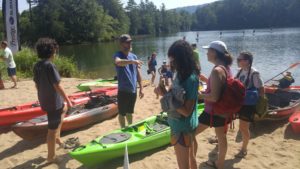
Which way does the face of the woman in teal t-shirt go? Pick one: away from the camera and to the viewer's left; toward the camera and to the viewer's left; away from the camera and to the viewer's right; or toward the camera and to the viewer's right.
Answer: away from the camera and to the viewer's left

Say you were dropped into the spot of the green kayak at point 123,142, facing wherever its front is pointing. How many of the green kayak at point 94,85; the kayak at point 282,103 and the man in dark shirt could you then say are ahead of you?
1

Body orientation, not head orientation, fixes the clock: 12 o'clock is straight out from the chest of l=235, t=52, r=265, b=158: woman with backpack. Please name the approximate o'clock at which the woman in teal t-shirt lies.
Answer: The woman in teal t-shirt is roughly at 11 o'clock from the woman with backpack.

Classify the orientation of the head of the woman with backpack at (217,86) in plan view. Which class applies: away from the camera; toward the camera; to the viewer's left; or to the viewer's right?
to the viewer's left

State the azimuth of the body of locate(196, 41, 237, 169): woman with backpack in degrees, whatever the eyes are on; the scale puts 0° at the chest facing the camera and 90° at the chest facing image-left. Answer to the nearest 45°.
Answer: approximately 90°

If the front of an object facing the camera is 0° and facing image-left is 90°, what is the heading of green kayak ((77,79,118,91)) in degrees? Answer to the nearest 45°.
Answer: approximately 90°

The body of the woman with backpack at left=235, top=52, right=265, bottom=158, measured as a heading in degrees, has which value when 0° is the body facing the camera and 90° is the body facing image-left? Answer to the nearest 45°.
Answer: approximately 45°

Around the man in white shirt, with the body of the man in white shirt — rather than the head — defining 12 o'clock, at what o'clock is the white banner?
The white banner is roughly at 3 o'clock from the man in white shirt.
